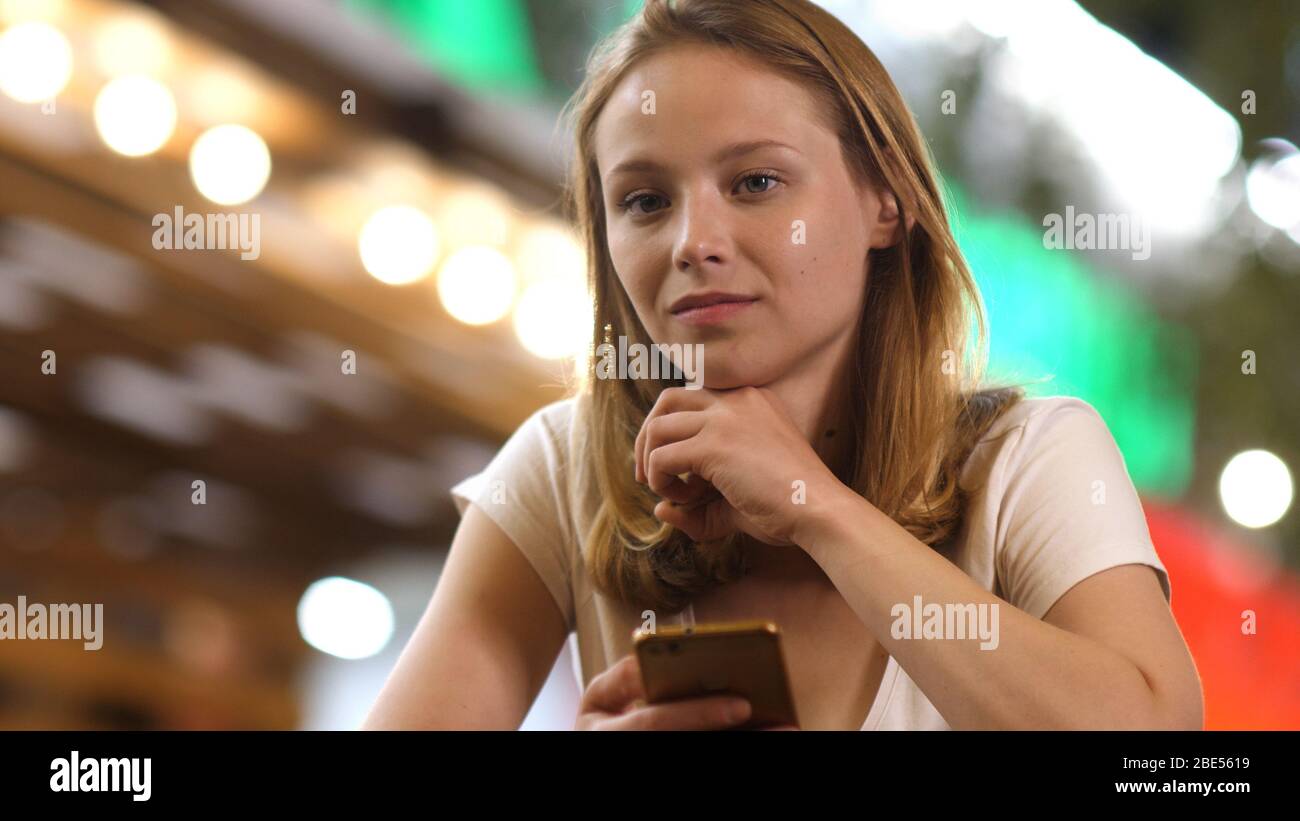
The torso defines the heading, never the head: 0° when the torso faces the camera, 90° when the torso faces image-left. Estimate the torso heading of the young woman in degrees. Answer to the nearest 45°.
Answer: approximately 0°
